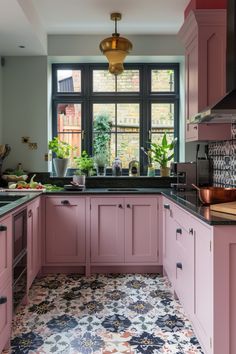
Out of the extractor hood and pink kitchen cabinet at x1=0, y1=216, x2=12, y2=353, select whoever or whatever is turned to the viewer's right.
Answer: the pink kitchen cabinet

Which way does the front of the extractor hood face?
to the viewer's left

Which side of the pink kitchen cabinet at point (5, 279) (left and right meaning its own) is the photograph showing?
right

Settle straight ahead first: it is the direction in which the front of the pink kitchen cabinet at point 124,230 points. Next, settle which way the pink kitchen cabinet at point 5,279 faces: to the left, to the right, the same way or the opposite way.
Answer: to the left

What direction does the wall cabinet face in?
to the viewer's left

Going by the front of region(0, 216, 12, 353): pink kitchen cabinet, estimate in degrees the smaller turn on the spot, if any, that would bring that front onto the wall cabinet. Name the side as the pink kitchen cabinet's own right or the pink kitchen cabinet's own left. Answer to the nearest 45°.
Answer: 0° — it already faces it

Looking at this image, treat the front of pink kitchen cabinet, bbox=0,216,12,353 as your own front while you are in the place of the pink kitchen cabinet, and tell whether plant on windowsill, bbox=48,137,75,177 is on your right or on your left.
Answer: on your left

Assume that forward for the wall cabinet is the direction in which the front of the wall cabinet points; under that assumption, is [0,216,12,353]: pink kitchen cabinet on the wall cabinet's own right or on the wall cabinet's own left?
on the wall cabinet's own left

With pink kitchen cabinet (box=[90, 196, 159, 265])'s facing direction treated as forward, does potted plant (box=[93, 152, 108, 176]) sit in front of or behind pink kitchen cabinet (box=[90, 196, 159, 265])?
behind

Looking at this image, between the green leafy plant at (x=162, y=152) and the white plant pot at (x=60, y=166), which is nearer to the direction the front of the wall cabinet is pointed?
the white plant pot
